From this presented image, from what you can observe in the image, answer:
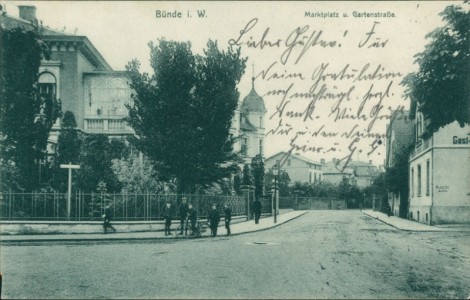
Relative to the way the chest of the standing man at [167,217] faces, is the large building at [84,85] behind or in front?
behind

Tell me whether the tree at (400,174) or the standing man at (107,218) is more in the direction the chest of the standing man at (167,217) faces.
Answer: the standing man

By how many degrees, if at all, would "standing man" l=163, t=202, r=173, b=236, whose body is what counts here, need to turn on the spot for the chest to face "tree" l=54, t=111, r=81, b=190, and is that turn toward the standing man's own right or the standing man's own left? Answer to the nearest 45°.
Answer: approximately 135° to the standing man's own right

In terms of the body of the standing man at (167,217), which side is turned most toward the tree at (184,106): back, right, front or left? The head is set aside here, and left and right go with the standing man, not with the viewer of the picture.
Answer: back

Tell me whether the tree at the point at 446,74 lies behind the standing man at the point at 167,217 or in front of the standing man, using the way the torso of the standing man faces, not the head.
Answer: in front

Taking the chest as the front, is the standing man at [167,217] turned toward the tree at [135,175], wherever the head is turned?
no

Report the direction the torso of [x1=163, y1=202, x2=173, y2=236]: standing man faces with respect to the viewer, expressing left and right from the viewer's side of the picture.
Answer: facing the viewer

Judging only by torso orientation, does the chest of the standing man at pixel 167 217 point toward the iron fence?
no

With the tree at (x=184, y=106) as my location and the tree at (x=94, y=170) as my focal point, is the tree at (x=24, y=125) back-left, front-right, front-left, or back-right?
front-left

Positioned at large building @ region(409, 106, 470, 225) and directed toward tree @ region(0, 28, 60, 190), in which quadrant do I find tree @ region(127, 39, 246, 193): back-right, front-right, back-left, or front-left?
front-right

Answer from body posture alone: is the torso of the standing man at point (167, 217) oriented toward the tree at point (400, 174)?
no
